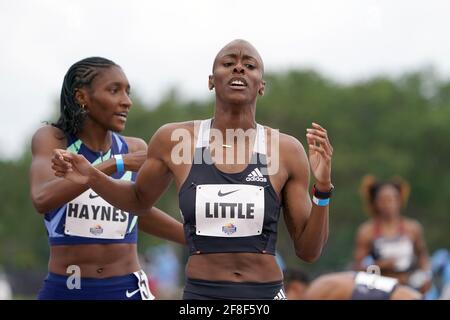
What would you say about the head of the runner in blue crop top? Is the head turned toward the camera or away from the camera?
toward the camera

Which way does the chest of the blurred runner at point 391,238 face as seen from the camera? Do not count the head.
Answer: toward the camera

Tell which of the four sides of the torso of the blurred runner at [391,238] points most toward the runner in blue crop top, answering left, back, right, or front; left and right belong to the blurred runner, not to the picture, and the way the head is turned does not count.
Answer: front

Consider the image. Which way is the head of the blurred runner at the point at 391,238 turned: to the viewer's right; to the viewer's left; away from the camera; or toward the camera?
toward the camera
